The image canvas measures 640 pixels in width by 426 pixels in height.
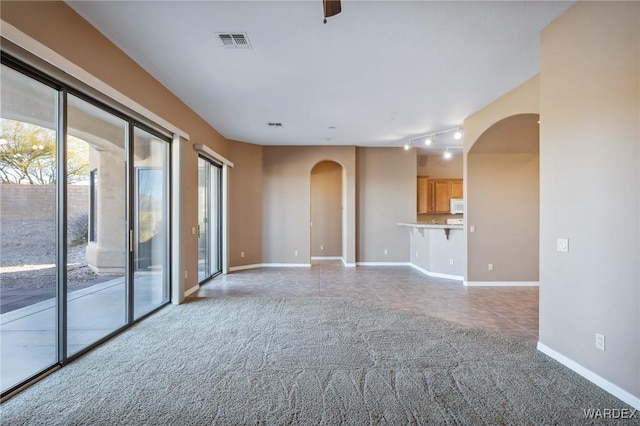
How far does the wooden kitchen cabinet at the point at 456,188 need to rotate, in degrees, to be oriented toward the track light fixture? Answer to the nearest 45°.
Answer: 0° — it already faces it

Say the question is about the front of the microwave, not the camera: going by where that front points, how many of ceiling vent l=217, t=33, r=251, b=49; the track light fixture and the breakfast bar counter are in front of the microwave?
3

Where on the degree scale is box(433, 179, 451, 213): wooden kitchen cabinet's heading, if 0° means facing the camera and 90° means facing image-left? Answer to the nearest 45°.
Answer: approximately 0°

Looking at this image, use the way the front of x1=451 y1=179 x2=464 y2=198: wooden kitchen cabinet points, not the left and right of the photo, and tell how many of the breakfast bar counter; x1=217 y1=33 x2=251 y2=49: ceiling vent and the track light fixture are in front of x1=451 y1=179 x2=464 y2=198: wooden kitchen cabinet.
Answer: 3

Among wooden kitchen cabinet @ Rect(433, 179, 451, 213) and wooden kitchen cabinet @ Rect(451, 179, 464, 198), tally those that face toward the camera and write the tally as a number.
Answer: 2
